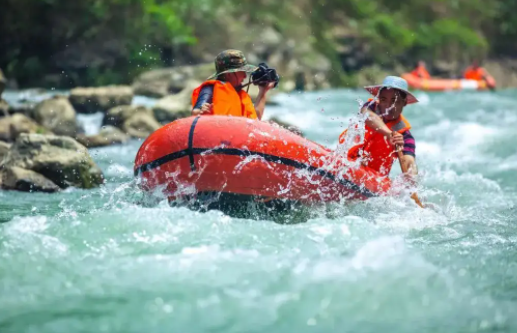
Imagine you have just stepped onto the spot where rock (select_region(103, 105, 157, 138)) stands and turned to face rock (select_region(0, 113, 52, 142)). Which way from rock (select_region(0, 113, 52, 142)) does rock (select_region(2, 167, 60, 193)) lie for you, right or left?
left

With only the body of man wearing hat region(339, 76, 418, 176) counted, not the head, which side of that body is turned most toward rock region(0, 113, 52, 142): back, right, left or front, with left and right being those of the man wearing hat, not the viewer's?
right

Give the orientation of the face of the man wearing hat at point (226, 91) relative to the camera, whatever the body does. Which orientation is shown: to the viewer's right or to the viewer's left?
to the viewer's right

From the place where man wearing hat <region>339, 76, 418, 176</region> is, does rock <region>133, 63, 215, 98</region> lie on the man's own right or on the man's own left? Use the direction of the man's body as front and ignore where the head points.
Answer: on the man's own right

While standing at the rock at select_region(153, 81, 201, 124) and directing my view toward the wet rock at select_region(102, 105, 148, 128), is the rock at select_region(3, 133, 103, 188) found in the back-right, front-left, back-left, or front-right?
front-left

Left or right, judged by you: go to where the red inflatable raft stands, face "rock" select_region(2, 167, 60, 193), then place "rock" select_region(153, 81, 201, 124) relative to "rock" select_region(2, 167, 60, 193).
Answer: right

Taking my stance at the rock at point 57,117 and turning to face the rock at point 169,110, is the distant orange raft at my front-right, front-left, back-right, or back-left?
front-left

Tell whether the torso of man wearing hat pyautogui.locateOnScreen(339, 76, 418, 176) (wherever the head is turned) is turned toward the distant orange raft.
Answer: no

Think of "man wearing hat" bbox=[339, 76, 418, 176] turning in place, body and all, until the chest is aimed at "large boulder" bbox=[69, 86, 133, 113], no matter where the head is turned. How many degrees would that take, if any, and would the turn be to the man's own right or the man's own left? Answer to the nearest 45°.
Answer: approximately 90° to the man's own right

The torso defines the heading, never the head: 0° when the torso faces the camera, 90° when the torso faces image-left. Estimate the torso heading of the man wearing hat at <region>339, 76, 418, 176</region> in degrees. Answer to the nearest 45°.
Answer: approximately 45°

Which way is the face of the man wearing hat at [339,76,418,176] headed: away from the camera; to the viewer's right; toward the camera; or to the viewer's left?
toward the camera

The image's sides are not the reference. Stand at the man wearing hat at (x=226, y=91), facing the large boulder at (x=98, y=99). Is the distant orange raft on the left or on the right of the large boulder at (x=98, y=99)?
right

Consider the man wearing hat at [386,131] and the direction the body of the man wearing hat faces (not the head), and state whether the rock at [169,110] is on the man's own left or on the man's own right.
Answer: on the man's own right

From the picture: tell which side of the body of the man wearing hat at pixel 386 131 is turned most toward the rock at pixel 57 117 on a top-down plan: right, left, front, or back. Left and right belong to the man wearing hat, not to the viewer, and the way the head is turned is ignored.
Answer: right

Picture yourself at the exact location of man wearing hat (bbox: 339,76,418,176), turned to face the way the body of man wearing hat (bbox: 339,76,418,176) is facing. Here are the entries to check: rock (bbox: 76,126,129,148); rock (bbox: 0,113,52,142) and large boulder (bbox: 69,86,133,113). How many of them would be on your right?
3

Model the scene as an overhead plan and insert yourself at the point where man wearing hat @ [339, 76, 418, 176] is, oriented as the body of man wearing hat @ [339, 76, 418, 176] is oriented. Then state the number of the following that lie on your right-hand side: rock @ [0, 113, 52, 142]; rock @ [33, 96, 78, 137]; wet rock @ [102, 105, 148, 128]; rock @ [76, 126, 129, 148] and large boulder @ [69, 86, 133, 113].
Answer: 5
